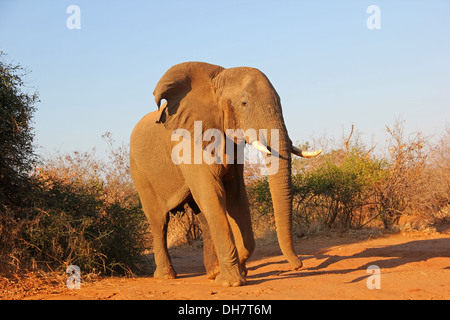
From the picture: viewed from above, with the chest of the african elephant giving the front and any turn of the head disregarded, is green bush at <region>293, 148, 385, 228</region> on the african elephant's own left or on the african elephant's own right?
on the african elephant's own left

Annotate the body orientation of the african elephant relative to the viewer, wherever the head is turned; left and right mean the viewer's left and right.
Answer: facing the viewer and to the right of the viewer

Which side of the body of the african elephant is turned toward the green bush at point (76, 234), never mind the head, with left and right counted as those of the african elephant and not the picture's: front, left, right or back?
back
